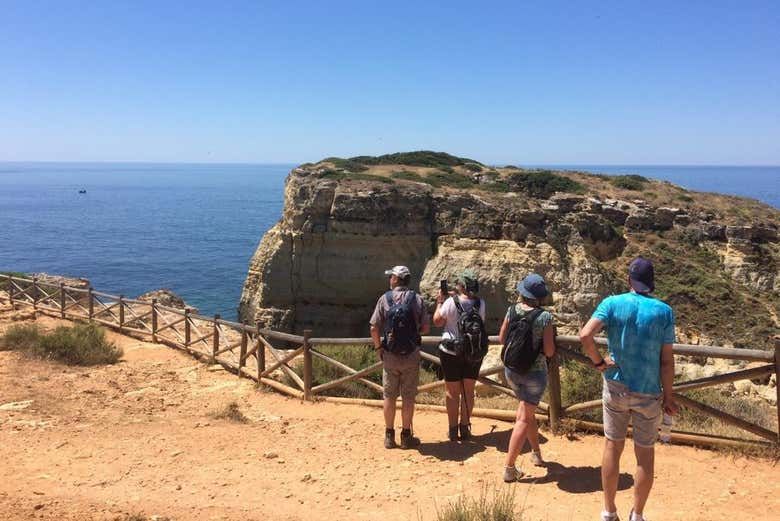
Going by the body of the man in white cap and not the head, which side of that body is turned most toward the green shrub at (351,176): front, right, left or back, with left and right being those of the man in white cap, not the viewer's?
front

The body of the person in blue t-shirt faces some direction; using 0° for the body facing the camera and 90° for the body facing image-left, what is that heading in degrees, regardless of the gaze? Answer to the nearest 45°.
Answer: approximately 180°

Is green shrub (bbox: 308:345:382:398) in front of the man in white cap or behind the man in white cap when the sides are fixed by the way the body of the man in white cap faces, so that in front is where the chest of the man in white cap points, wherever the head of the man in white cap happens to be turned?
in front

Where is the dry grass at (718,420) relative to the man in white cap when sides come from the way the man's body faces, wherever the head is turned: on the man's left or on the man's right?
on the man's right

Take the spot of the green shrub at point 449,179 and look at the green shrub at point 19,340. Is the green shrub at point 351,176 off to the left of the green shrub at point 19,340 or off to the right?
right

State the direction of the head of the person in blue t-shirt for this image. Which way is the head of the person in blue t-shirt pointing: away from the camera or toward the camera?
away from the camera

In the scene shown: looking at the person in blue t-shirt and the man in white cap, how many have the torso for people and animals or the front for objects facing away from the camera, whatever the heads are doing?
2

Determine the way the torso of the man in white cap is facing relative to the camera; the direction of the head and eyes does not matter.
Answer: away from the camera

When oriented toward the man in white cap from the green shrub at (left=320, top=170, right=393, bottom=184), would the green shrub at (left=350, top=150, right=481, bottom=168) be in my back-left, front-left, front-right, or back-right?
back-left
